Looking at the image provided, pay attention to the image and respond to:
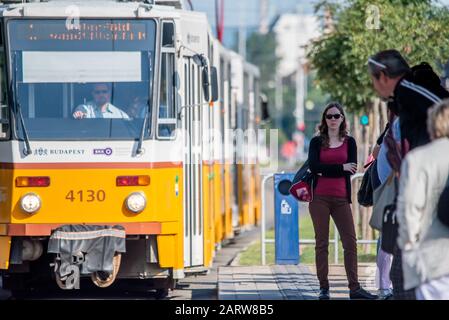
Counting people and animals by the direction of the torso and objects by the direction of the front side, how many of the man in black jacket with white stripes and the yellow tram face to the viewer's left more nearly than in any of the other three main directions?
1

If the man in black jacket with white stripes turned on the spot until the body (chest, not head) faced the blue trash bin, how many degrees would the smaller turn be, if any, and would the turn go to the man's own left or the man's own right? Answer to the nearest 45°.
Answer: approximately 90° to the man's own right

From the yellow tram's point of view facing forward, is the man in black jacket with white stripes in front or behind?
in front

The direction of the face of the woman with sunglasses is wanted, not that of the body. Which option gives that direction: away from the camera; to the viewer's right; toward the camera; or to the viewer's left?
toward the camera

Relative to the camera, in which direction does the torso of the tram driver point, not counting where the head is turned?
toward the camera

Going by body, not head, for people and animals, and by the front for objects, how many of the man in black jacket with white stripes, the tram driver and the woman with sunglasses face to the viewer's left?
1

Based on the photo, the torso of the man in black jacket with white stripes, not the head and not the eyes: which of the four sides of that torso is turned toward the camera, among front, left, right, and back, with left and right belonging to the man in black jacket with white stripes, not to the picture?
left

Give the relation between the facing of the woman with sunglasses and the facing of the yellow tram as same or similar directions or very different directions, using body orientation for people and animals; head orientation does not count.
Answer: same or similar directions

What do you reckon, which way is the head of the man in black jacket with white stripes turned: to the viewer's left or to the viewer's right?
to the viewer's left

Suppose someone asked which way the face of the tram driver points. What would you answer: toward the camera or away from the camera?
toward the camera

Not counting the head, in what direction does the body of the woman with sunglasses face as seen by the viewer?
toward the camera

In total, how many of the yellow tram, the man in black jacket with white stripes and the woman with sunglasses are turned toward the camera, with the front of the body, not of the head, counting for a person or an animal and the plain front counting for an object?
2
